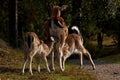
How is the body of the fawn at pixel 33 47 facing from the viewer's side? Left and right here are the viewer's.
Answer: facing away from the viewer and to the right of the viewer
